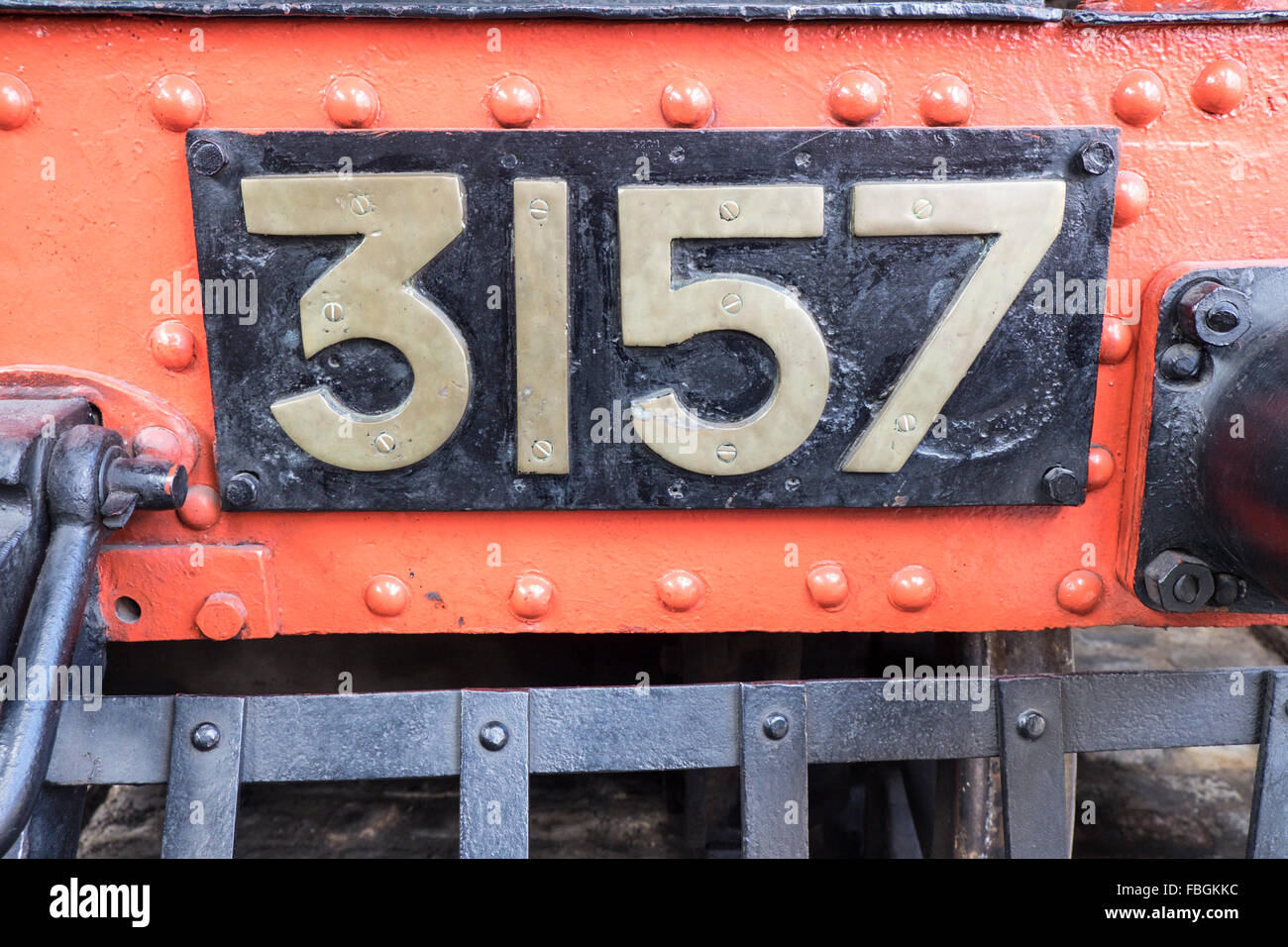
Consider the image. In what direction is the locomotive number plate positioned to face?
toward the camera
